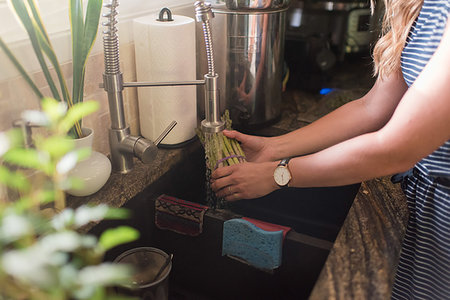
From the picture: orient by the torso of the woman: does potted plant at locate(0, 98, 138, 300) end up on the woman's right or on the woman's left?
on the woman's left

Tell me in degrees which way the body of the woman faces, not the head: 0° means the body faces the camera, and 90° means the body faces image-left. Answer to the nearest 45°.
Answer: approximately 90°

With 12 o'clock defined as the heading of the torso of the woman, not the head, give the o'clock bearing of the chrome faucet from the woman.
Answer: The chrome faucet is roughly at 12 o'clock from the woman.

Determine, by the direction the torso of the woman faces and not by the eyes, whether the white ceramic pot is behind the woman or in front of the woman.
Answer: in front

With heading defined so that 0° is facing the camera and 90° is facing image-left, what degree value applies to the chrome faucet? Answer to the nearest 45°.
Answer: approximately 270°

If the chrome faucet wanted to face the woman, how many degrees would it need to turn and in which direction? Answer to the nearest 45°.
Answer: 0° — it already faces them

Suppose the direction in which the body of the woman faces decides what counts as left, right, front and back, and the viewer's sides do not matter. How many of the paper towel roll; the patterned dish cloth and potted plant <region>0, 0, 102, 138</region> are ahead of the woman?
3

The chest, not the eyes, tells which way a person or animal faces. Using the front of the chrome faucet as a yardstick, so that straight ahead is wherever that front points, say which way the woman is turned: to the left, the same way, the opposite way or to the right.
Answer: the opposite way

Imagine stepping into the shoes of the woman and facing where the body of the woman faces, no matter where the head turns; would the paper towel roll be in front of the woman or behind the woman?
in front

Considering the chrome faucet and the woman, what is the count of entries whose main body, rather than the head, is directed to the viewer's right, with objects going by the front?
1
